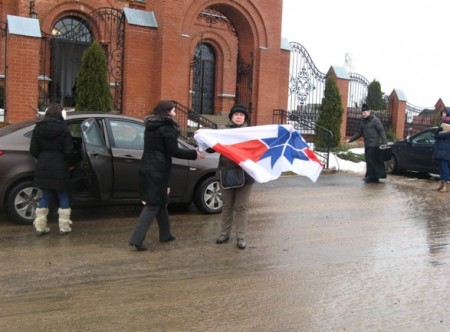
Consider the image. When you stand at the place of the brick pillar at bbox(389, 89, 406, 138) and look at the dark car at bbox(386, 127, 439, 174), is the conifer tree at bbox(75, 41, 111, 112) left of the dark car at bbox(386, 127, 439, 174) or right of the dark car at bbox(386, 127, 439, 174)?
right

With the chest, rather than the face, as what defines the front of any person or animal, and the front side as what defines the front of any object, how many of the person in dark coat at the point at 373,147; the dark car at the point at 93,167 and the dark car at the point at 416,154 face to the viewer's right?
1

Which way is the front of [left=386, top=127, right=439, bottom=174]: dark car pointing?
to the viewer's left

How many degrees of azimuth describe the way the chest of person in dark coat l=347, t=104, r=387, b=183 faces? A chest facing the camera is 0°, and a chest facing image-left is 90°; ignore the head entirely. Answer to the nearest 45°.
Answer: approximately 45°

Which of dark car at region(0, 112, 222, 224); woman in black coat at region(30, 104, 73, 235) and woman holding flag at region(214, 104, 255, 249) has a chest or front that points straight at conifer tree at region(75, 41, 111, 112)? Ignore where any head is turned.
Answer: the woman in black coat

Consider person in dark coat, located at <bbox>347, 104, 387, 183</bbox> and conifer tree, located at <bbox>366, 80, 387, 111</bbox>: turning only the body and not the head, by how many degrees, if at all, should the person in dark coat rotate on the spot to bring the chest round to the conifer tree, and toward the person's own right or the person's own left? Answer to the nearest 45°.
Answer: approximately 135° to the person's own right

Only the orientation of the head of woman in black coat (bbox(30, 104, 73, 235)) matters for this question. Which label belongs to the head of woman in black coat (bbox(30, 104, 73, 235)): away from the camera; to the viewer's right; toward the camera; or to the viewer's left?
away from the camera

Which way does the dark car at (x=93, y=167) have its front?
to the viewer's right

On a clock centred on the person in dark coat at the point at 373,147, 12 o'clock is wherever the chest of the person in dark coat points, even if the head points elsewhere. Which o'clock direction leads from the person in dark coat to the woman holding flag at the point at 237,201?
The woman holding flag is roughly at 11 o'clock from the person in dark coat.

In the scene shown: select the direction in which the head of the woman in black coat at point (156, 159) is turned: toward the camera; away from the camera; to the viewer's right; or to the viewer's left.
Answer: to the viewer's right

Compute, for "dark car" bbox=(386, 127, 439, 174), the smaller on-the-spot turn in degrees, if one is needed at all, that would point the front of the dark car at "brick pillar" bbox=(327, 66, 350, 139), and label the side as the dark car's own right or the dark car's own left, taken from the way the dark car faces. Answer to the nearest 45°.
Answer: approximately 45° to the dark car's own right

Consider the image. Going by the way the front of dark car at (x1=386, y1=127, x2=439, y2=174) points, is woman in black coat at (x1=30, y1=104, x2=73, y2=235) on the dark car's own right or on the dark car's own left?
on the dark car's own left

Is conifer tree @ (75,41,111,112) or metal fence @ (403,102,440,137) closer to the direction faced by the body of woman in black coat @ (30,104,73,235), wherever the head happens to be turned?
the conifer tree

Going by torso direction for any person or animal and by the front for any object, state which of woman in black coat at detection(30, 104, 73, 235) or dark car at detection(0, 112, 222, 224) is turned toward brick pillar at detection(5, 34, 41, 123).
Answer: the woman in black coat

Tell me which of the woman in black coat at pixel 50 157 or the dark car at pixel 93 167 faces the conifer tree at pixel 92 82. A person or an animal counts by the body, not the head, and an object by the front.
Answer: the woman in black coat

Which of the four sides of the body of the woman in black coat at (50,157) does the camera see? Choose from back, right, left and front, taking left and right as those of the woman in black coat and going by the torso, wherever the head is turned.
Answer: back
